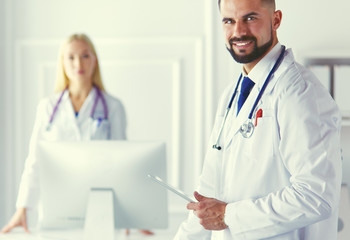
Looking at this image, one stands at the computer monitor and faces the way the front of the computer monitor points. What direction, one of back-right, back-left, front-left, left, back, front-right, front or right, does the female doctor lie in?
front

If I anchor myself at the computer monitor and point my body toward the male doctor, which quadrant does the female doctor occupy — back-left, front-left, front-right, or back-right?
back-left

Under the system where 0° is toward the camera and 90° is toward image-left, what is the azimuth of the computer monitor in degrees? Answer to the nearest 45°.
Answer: approximately 180°

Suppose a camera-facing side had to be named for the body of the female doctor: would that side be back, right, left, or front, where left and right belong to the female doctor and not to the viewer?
front

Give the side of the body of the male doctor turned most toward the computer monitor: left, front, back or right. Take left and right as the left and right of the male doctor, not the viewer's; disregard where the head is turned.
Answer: right

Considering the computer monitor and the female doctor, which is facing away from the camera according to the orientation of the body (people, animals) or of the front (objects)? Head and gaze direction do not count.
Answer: the computer monitor

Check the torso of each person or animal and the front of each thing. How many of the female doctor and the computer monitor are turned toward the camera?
1

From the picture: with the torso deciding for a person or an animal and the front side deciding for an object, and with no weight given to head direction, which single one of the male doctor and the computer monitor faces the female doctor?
the computer monitor

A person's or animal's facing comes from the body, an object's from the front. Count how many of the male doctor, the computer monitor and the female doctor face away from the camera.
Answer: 1

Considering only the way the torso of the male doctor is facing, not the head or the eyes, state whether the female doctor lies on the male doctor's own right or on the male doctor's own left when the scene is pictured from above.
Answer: on the male doctor's own right

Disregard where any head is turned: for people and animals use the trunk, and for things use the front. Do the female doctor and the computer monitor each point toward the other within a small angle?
yes

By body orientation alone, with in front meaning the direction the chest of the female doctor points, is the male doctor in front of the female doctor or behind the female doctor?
in front

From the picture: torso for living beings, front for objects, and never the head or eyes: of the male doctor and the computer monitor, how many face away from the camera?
1

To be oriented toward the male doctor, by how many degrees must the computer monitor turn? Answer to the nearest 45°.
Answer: approximately 135° to its right

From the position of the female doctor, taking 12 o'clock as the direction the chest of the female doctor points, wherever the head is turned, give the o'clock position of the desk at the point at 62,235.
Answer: The desk is roughly at 12 o'clock from the female doctor.

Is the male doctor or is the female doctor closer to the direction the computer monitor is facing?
the female doctor
